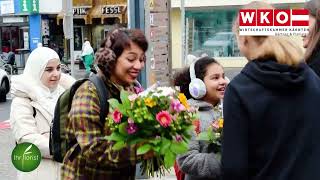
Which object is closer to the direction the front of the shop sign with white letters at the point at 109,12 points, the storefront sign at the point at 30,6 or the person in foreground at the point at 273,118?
the person in foreground

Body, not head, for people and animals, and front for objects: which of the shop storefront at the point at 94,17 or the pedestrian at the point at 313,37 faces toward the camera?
the shop storefront

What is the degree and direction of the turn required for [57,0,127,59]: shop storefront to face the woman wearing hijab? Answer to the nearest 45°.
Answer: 0° — it already faces them

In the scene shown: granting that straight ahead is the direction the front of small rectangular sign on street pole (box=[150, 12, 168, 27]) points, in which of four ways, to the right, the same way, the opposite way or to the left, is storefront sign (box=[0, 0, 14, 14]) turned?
the same way

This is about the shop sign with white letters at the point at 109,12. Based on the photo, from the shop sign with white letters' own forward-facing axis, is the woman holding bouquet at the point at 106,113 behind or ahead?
ahead

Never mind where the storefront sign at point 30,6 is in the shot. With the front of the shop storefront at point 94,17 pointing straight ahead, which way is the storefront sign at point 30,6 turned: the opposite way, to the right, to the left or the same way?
the same way

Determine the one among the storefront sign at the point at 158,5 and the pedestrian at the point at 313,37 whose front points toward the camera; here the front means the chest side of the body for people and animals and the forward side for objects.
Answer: the storefront sign

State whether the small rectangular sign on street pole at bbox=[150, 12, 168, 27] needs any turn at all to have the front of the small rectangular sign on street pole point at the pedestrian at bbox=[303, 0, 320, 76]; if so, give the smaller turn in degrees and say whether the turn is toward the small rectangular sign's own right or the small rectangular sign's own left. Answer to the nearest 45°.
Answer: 0° — it already faces them

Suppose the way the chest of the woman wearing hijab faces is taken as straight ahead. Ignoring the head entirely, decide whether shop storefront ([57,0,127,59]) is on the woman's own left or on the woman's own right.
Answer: on the woman's own left

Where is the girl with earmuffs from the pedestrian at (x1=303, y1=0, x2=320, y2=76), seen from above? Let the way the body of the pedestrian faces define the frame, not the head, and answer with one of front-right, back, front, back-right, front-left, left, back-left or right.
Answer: front

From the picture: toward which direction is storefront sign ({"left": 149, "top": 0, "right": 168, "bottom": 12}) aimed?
toward the camera

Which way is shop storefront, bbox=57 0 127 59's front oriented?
toward the camera

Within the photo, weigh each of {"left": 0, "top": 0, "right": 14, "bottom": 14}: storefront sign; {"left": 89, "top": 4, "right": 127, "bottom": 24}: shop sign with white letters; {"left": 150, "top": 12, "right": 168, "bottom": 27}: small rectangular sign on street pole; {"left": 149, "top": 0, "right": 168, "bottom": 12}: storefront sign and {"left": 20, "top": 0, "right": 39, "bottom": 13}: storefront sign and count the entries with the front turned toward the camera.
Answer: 5

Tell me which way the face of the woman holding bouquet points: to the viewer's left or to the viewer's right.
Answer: to the viewer's right

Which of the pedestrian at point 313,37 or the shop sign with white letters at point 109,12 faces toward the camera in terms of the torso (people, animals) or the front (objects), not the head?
the shop sign with white letters
